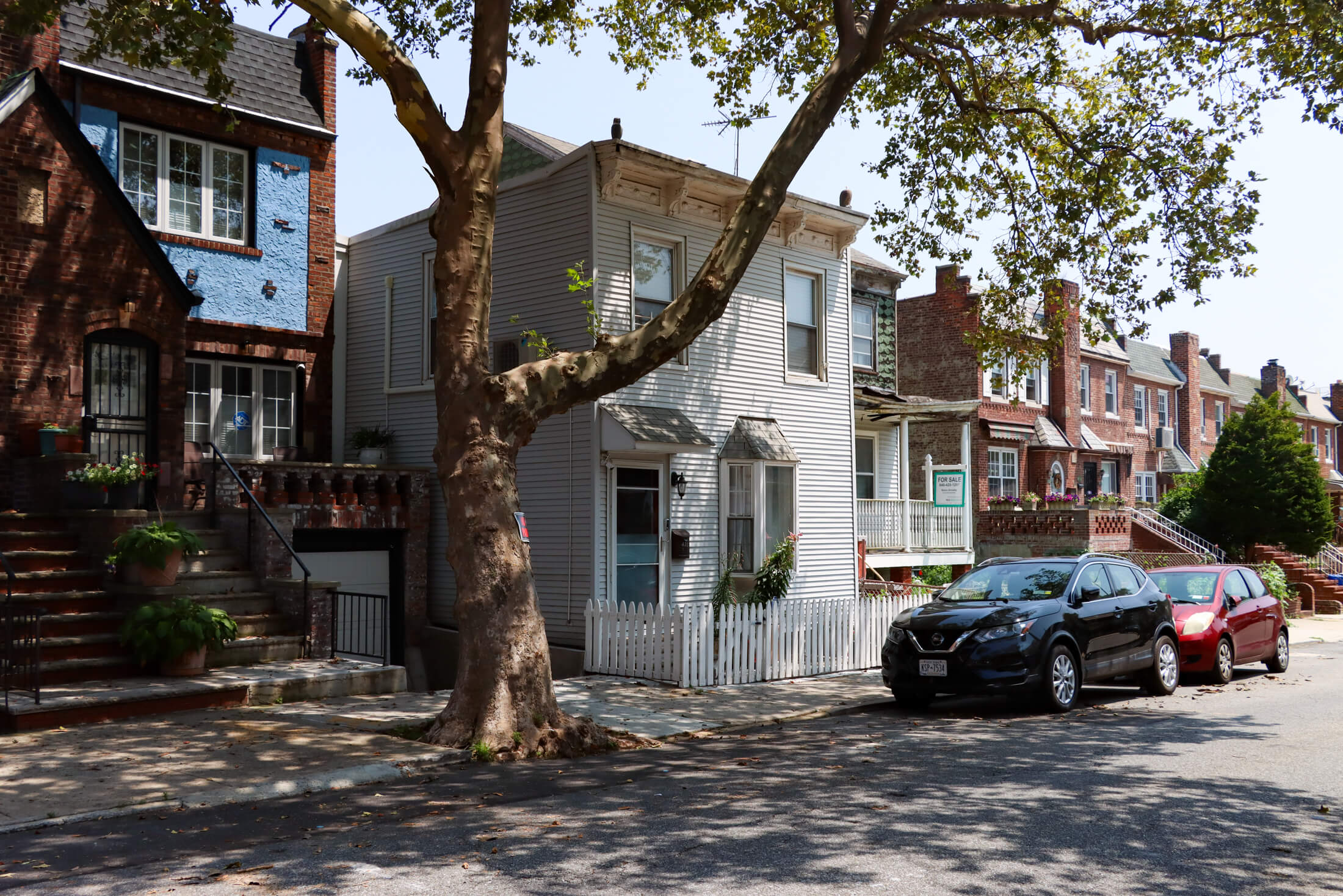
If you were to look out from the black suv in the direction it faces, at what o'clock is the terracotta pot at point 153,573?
The terracotta pot is roughly at 1 o'clock from the black suv.

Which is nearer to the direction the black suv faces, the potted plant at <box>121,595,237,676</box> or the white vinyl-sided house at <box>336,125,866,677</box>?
the potted plant

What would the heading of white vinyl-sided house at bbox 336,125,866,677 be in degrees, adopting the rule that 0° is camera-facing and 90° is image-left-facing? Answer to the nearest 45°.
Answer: approximately 315°

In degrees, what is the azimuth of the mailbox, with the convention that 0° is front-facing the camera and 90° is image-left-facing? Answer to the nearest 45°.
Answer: approximately 315°

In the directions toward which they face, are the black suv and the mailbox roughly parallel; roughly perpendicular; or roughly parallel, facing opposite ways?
roughly perpendicular

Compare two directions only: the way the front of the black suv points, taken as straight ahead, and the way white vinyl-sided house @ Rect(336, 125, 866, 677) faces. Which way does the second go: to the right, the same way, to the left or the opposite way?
to the left

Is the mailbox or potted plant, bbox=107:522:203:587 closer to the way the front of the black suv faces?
the potted plant

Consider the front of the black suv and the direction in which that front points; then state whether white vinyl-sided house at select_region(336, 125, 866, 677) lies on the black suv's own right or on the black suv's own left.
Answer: on the black suv's own right
